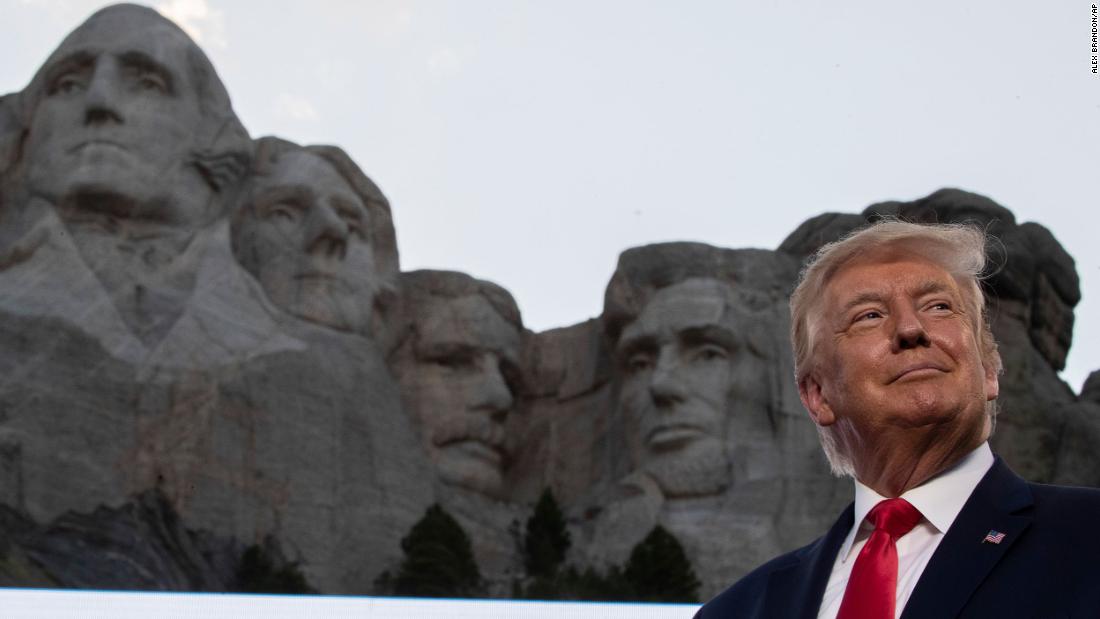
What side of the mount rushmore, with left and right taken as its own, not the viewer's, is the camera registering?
front

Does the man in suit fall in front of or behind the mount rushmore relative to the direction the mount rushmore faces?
in front
